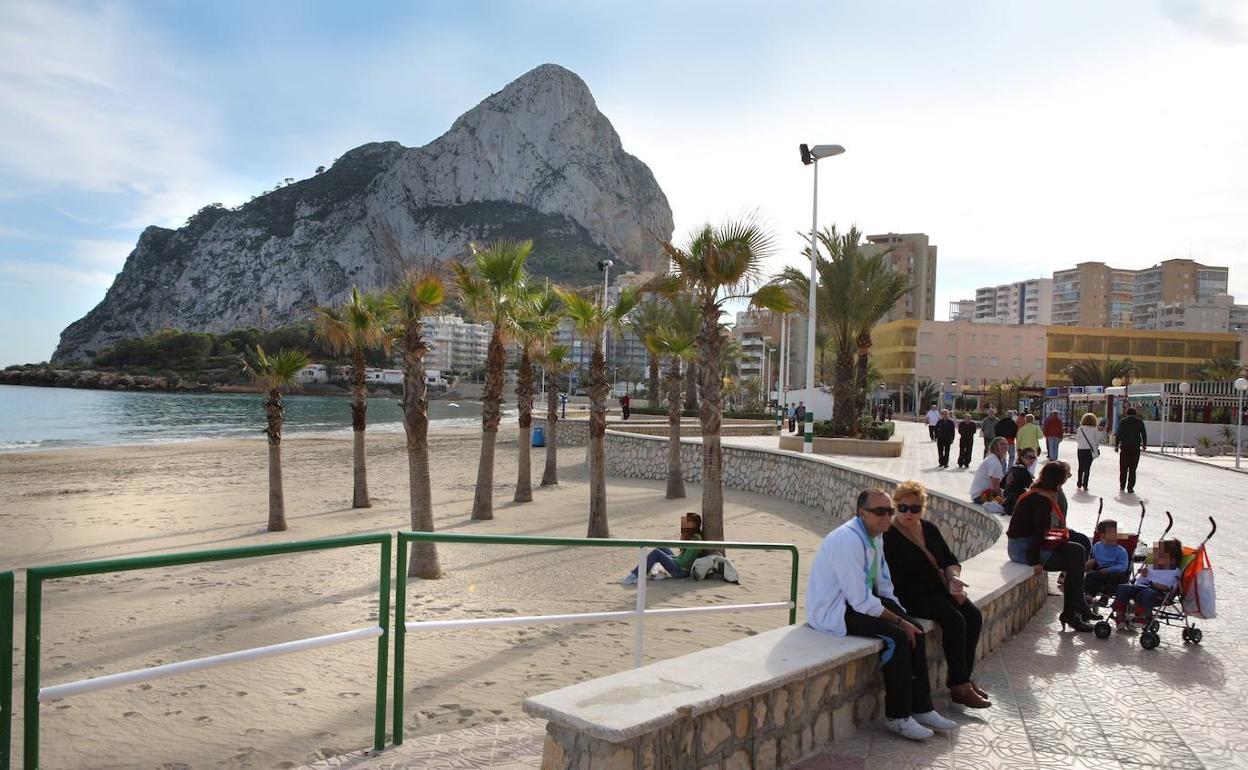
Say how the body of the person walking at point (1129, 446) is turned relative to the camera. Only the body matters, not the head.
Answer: away from the camera

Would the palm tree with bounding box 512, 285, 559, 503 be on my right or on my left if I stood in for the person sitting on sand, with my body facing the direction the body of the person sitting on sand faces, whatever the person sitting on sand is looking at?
on my right

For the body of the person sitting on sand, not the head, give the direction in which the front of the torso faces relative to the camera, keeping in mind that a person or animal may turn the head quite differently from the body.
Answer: to the viewer's left

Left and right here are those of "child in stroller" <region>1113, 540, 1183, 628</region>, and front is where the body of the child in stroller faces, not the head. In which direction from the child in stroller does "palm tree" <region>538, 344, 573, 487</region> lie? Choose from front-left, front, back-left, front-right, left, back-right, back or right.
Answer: right

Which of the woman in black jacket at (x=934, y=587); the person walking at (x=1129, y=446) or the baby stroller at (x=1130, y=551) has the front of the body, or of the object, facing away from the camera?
the person walking

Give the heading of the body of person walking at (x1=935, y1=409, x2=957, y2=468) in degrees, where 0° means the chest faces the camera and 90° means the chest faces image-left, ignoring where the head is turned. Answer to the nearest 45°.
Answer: approximately 0°

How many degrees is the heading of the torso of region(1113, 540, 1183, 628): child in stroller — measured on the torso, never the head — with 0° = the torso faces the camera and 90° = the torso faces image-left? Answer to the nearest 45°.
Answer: approximately 45°
